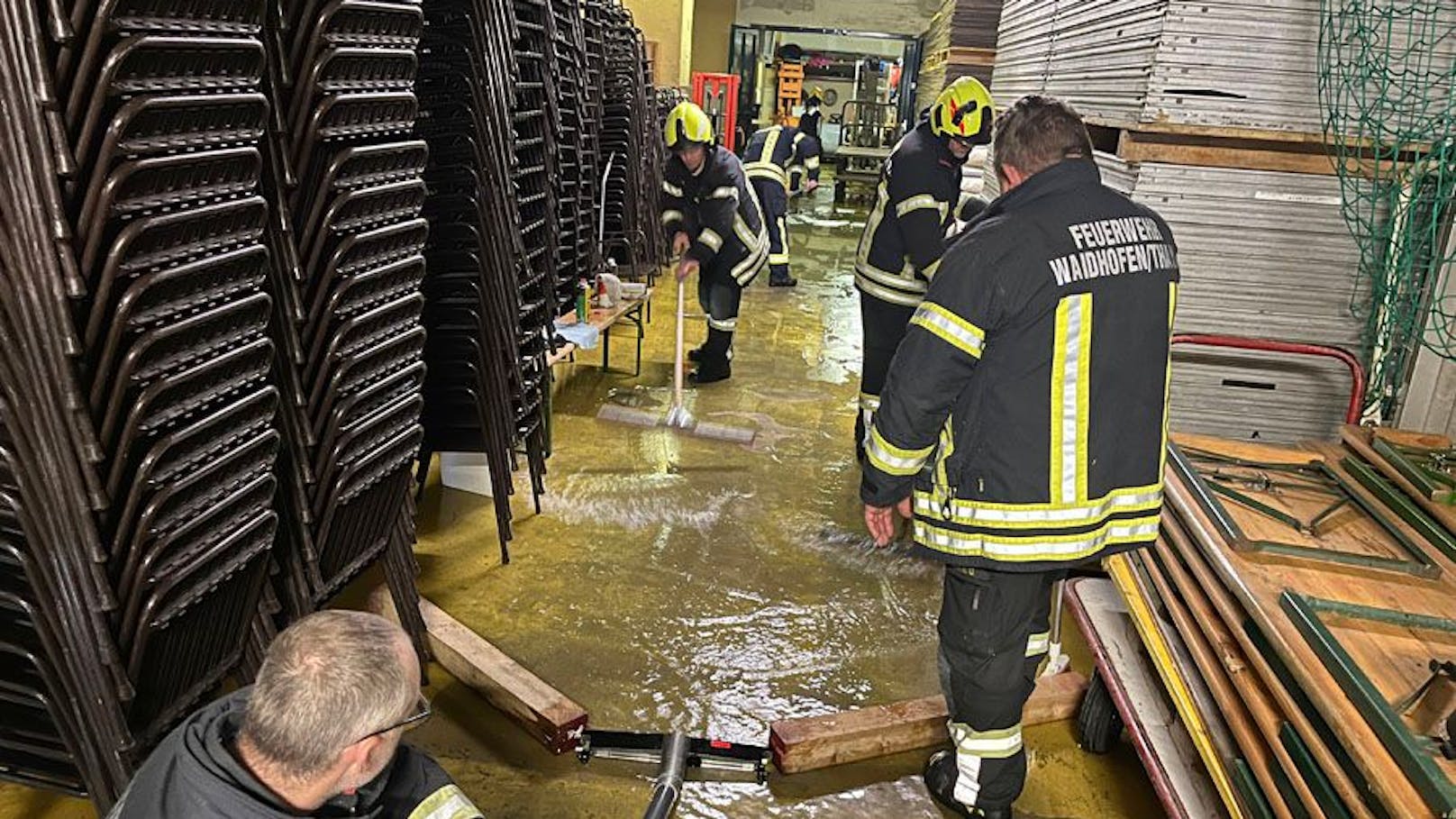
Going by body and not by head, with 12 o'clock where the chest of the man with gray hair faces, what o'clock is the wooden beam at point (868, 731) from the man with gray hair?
The wooden beam is roughly at 1 o'clock from the man with gray hair.

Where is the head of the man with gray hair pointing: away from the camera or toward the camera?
away from the camera

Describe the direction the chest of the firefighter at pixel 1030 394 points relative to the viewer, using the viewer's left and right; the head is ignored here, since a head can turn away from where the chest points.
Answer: facing away from the viewer and to the left of the viewer

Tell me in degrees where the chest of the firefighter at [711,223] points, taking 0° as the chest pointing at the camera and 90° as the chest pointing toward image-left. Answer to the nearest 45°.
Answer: approximately 45°

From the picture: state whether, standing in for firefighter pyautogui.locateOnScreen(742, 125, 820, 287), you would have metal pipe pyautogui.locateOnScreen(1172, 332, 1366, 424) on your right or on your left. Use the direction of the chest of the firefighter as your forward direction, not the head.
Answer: on your right

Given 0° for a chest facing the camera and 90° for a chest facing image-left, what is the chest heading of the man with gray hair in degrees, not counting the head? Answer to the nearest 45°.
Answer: approximately 225°

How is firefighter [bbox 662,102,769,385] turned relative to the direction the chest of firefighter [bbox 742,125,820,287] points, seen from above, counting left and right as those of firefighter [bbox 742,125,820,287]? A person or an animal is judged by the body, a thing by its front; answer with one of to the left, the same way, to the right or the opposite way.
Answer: the opposite way

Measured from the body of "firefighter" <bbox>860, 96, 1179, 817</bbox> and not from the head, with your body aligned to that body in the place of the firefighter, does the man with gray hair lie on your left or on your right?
on your left

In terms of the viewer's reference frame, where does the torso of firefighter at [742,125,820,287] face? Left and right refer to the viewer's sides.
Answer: facing away from the viewer and to the right of the viewer

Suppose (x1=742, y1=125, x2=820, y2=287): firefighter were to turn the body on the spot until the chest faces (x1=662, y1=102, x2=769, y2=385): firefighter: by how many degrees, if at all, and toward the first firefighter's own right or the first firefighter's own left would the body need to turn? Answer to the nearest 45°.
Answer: approximately 135° to the first firefighter's own right
